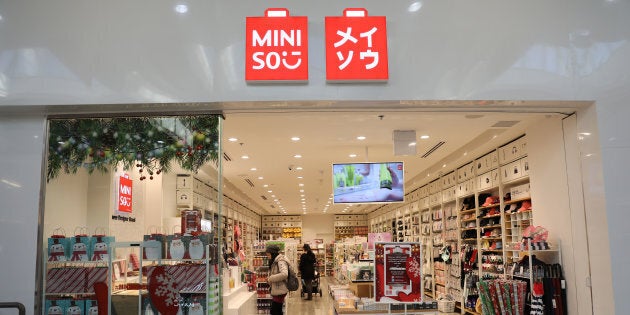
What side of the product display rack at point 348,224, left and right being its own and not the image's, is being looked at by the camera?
front

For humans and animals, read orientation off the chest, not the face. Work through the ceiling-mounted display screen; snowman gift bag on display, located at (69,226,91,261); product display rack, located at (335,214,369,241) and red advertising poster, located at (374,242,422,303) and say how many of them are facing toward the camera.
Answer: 4

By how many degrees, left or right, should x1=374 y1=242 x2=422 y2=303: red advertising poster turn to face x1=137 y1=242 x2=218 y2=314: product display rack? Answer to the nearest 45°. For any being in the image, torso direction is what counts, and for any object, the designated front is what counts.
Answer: approximately 45° to its right

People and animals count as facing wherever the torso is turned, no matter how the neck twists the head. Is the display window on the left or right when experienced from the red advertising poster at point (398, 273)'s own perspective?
on its right

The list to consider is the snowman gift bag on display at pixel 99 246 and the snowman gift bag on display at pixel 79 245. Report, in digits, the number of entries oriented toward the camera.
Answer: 2

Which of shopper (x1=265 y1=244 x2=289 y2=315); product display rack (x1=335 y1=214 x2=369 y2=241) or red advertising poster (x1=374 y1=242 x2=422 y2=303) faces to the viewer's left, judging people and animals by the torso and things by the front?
the shopper

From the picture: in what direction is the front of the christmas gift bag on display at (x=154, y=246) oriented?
toward the camera

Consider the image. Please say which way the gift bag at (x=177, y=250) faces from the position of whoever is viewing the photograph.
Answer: facing the viewer

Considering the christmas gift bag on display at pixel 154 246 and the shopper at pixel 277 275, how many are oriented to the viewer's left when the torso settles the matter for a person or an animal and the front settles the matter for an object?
1

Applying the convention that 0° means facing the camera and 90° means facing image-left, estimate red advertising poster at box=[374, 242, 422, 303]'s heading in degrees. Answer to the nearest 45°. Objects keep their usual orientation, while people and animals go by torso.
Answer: approximately 0°

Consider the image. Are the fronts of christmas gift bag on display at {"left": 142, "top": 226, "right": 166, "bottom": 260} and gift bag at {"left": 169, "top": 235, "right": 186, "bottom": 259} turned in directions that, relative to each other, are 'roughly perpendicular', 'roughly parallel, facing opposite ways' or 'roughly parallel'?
roughly parallel

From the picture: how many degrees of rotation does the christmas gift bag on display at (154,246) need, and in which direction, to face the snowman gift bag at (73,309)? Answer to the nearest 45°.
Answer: approximately 90° to its right

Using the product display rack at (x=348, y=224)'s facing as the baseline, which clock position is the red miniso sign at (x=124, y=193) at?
The red miniso sign is roughly at 12 o'clock from the product display rack.

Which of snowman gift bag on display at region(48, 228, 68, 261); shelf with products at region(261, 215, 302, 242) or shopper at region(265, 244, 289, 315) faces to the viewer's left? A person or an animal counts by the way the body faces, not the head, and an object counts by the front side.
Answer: the shopper

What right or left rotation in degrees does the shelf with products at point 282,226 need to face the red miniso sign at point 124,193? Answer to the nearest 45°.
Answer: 0° — it already faces it

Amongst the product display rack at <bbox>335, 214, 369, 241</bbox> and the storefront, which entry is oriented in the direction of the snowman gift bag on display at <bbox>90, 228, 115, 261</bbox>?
the product display rack

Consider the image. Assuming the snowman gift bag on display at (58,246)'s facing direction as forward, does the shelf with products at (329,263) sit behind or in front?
behind
